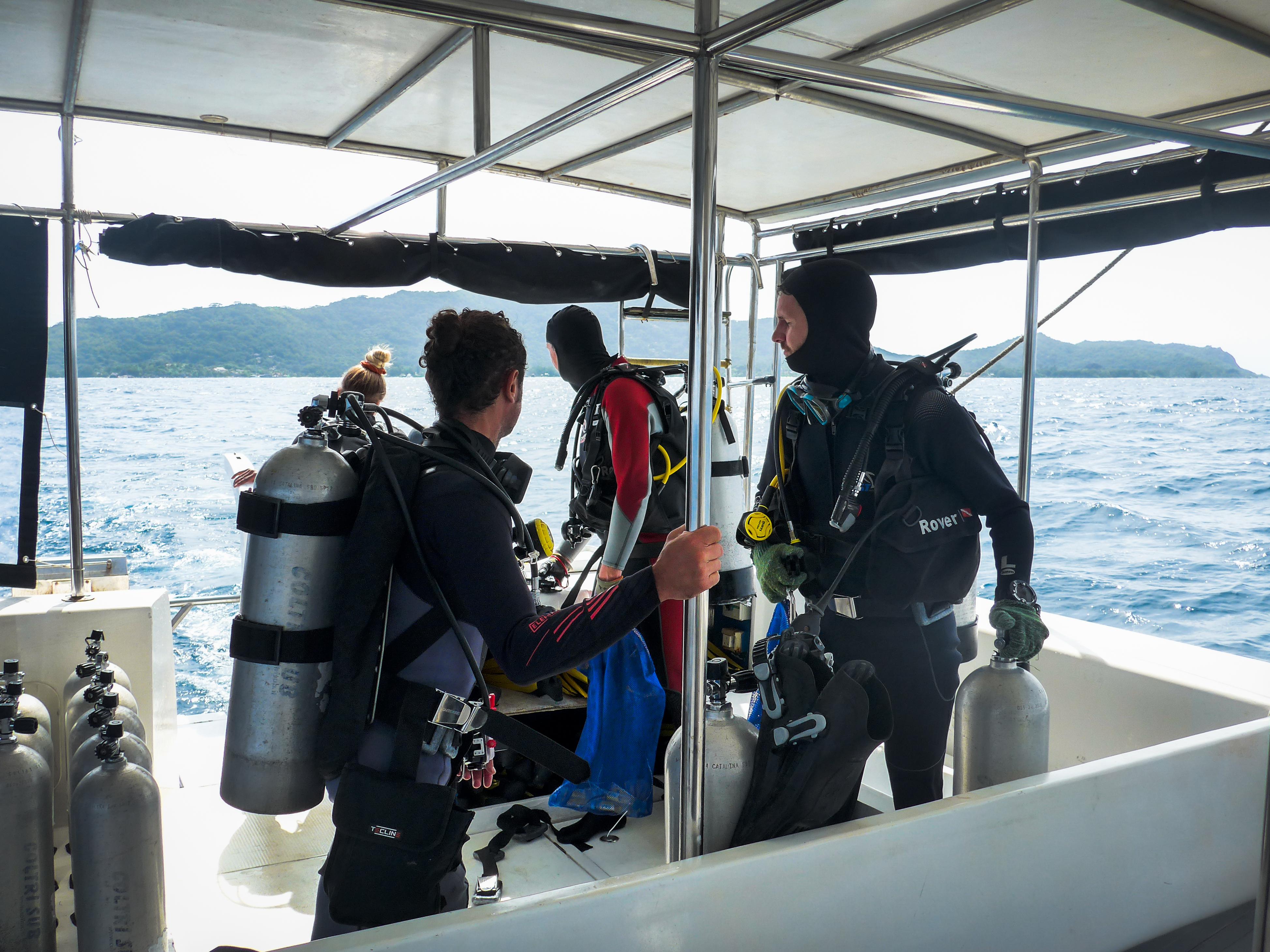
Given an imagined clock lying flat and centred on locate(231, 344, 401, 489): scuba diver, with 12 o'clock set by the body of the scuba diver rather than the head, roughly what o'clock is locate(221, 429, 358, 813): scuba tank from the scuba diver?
The scuba tank is roughly at 6 o'clock from the scuba diver.

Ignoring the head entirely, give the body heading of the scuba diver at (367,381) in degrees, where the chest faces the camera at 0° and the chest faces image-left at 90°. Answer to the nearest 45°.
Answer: approximately 180°

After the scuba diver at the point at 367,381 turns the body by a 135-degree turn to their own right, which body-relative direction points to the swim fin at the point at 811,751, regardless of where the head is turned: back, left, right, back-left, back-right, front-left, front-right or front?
front-right

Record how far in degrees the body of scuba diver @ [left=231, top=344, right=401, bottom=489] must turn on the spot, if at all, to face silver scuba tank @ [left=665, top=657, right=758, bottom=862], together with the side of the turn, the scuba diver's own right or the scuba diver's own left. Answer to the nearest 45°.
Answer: approximately 180°

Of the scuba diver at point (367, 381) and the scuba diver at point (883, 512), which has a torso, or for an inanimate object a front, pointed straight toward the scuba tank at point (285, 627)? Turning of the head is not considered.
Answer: the scuba diver at point (883, 512)

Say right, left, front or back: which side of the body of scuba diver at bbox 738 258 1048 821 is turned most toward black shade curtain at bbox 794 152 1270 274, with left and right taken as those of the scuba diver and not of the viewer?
back

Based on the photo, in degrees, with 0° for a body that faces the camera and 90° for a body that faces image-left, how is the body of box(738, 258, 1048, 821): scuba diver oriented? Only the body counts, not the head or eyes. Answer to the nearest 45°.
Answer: approximately 45°

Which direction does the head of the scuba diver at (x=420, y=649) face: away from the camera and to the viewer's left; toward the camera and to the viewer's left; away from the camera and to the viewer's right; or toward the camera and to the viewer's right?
away from the camera and to the viewer's right
